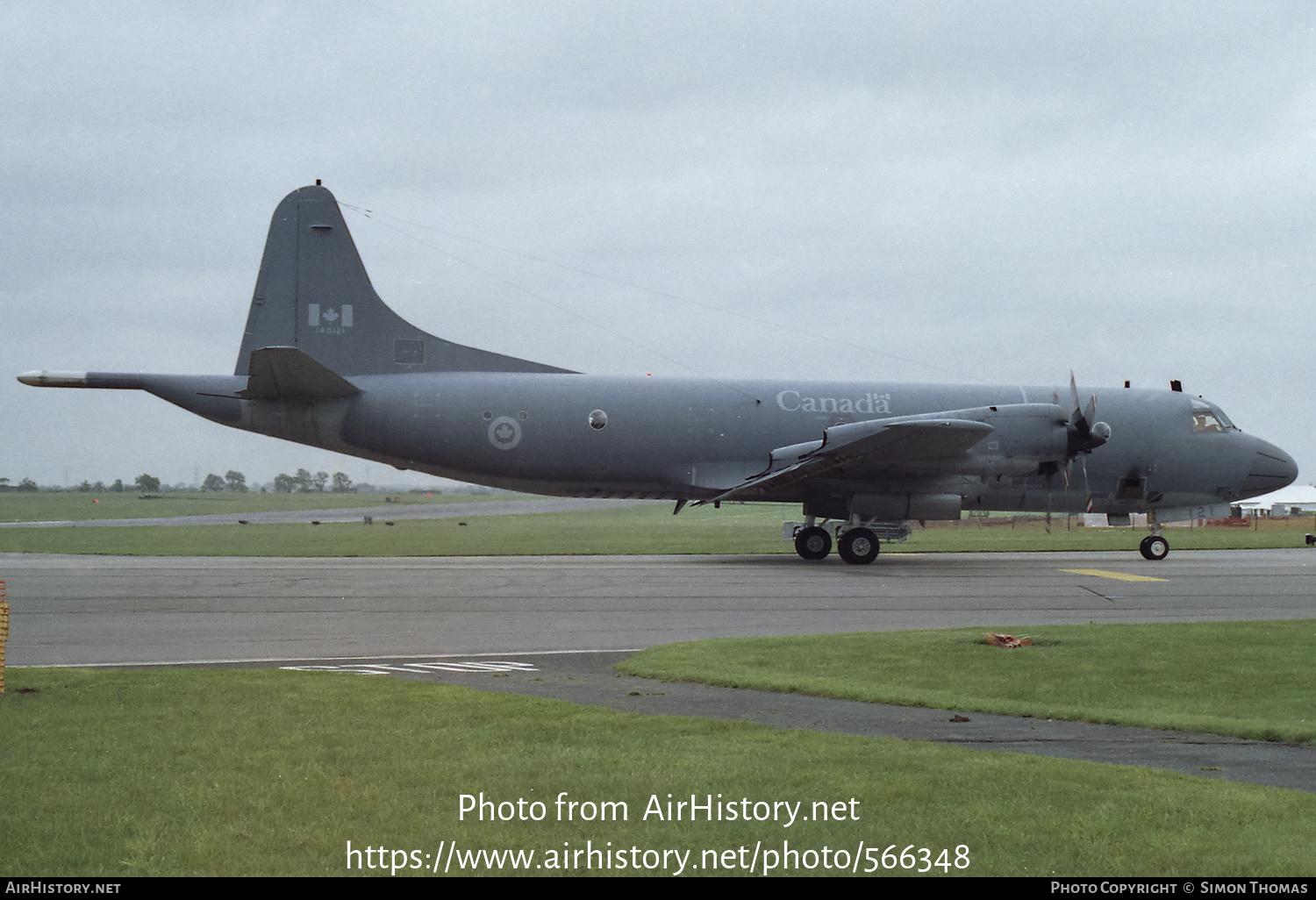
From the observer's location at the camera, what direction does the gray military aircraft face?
facing to the right of the viewer
